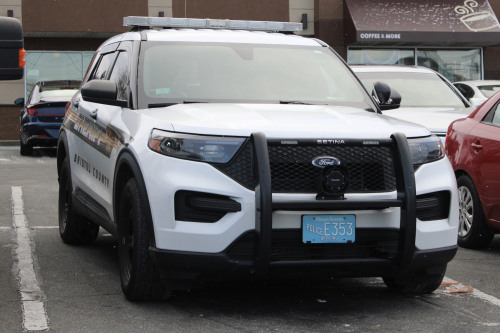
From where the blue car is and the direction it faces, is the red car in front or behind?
behind

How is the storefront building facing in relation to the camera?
toward the camera

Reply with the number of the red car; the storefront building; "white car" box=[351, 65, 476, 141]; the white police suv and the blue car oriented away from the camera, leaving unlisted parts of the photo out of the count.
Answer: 1

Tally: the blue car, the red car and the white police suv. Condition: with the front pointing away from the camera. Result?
1

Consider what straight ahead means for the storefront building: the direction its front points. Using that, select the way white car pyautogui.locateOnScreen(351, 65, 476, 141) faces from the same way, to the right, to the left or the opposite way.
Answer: the same way

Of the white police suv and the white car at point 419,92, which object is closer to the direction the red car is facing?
the white police suv

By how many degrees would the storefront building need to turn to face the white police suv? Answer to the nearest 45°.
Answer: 0° — it already faces it

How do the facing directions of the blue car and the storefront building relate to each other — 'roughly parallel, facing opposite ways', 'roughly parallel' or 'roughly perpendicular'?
roughly parallel, facing opposite ways

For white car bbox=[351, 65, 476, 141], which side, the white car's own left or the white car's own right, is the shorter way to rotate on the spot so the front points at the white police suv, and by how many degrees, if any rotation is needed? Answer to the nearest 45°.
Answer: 0° — it already faces it

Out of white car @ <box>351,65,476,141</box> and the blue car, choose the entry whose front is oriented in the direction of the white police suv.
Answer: the white car

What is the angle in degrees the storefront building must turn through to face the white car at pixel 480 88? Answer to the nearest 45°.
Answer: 0° — it already faces it

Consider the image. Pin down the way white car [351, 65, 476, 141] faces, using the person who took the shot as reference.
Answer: facing the viewer

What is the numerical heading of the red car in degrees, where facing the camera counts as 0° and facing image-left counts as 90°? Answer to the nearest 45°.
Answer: approximately 315°

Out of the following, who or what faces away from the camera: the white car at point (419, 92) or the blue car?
the blue car

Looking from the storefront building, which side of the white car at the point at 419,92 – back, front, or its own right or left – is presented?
back

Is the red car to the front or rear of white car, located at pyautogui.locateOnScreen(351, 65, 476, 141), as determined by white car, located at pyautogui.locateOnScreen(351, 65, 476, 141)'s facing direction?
to the front

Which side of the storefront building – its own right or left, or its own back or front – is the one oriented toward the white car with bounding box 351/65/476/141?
front

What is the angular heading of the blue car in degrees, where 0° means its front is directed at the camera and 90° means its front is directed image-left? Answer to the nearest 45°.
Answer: approximately 180°
